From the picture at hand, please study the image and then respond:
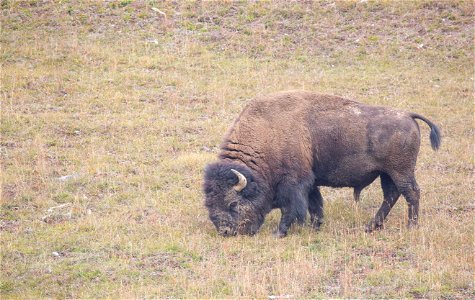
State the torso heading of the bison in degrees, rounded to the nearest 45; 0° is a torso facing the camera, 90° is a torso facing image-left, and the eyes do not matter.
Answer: approximately 90°
